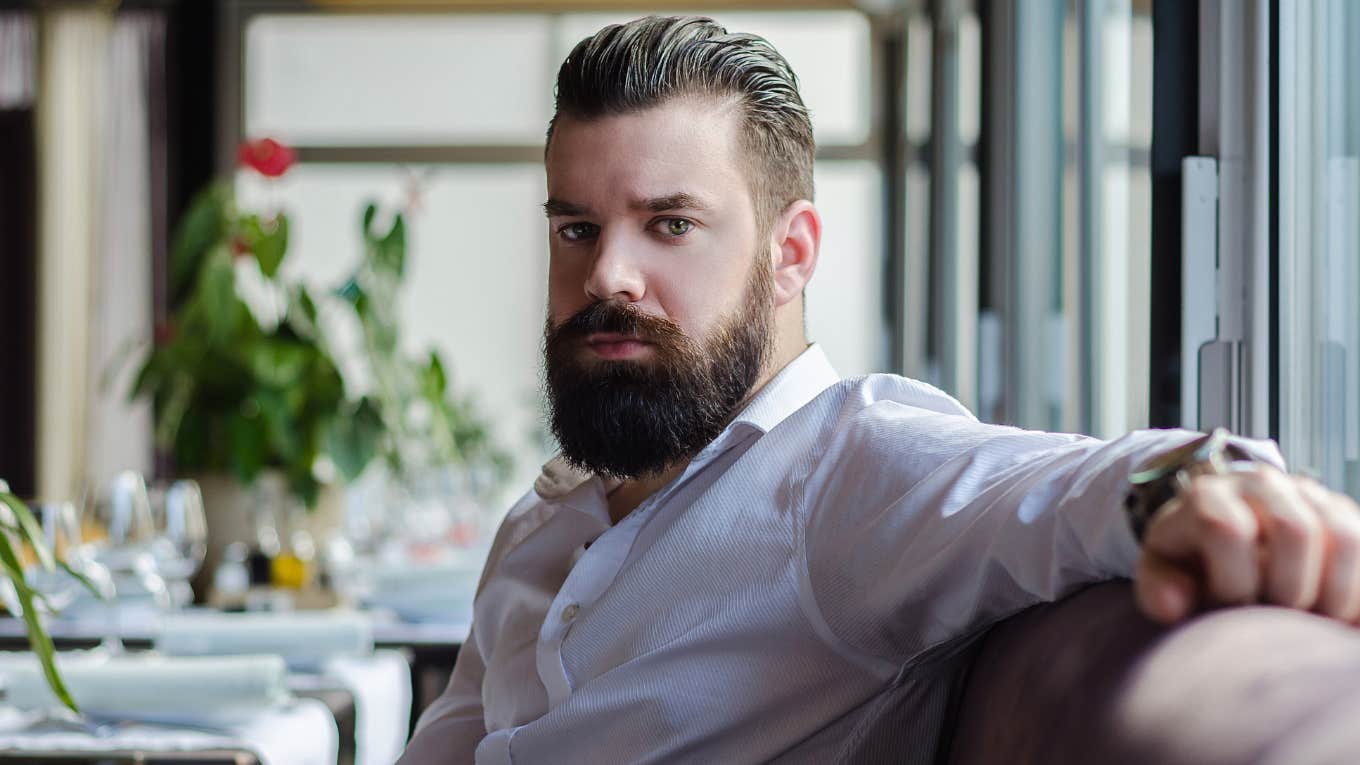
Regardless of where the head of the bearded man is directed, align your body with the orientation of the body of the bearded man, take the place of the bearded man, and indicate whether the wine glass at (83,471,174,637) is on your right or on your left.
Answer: on your right

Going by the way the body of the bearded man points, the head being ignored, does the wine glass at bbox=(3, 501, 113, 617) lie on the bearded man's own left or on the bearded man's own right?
on the bearded man's own right

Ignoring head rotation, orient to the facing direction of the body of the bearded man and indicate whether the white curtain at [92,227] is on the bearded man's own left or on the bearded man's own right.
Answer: on the bearded man's own right

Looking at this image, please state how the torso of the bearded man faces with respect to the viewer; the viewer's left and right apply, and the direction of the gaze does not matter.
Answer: facing the viewer and to the left of the viewer
